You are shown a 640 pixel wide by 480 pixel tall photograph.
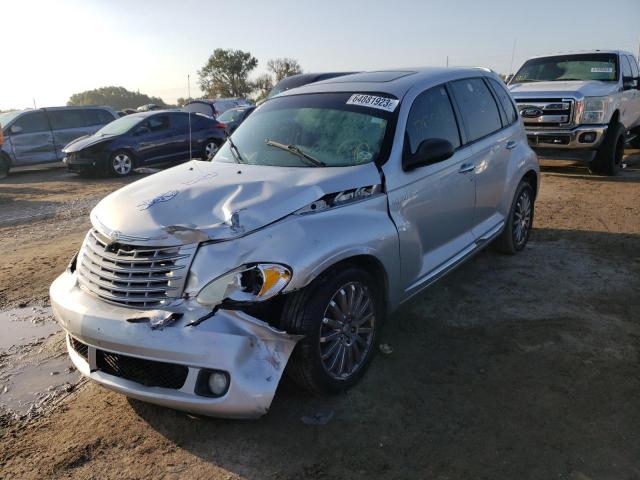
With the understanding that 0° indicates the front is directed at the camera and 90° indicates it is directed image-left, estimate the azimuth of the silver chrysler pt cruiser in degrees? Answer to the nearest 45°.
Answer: approximately 45°

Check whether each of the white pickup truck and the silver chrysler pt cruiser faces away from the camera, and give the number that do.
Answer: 0

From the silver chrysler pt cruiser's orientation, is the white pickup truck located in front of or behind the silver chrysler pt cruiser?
behind

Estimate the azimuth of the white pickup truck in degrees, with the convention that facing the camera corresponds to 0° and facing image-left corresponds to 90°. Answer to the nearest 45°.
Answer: approximately 45°

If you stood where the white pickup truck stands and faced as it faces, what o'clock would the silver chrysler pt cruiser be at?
The silver chrysler pt cruiser is roughly at 11 o'clock from the white pickup truck.
